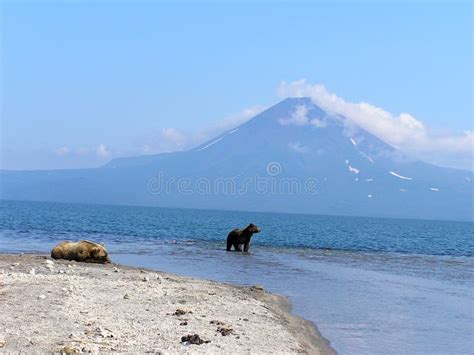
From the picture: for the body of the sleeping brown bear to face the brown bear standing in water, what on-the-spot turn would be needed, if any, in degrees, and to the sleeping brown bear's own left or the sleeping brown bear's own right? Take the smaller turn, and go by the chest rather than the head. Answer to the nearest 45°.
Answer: approximately 45° to the sleeping brown bear's own left

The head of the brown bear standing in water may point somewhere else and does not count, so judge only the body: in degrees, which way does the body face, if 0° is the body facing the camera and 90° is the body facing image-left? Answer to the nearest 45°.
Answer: approximately 270°

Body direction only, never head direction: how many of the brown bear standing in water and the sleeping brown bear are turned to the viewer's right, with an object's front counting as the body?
2

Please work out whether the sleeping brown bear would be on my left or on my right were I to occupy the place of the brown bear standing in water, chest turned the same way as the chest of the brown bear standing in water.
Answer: on my right

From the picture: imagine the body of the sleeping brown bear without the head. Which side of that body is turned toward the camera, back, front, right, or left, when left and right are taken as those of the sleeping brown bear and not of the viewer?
right
